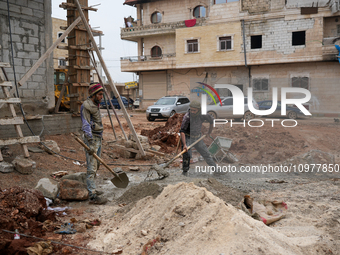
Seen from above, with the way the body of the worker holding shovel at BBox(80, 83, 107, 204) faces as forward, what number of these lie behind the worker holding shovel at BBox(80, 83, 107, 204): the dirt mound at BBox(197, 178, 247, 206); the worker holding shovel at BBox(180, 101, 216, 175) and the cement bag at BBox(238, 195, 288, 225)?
0

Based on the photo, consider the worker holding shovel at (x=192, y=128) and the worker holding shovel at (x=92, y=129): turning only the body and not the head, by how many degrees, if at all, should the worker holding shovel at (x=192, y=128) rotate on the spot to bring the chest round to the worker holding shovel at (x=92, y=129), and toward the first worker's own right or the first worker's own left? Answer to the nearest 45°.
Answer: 0° — they already face them

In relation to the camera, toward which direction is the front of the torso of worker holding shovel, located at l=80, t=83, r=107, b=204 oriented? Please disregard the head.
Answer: to the viewer's right

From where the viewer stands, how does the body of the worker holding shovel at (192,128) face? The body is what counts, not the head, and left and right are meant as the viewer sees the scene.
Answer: facing the viewer and to the left of the viewer

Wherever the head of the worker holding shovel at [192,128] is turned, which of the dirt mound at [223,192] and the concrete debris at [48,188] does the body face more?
the concrete debris

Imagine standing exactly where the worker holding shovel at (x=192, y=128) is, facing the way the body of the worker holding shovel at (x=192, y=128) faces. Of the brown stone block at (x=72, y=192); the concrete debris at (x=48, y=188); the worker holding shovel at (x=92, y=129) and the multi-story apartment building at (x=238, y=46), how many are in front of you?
3

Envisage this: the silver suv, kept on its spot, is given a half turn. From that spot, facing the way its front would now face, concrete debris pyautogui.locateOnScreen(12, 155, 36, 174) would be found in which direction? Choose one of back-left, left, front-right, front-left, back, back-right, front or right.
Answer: back-right

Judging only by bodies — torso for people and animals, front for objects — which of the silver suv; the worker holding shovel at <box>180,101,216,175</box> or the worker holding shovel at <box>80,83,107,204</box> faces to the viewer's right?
the worker holding shovel at <box>80,83,107,204</box>

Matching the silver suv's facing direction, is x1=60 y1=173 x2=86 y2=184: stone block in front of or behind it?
in front

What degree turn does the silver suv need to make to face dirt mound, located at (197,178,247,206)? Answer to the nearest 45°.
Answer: approximately 45° to its left

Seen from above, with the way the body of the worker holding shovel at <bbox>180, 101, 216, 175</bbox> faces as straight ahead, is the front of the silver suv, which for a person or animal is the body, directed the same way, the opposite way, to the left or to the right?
the same way

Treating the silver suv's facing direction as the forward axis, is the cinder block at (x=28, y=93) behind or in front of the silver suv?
in front

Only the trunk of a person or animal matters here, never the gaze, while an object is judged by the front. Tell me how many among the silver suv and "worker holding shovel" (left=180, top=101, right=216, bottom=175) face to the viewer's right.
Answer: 0
